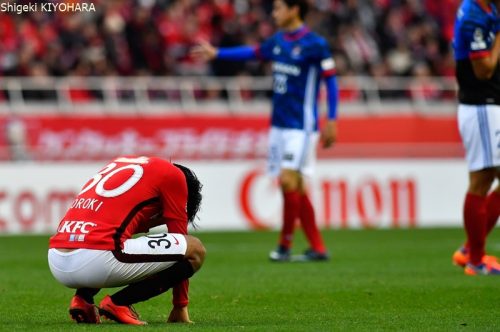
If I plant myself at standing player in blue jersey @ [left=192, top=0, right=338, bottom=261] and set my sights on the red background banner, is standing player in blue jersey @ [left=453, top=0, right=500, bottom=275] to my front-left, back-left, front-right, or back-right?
back-right

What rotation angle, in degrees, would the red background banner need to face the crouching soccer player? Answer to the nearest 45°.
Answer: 0° — it already faces them

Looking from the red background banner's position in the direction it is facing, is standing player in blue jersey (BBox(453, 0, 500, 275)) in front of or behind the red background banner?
in front

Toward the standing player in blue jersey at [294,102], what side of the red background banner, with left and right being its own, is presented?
front

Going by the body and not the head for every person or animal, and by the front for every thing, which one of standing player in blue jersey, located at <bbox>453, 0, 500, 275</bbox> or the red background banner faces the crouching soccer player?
the red background banner

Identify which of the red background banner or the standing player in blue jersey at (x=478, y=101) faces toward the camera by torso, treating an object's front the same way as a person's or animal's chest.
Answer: the red background banner

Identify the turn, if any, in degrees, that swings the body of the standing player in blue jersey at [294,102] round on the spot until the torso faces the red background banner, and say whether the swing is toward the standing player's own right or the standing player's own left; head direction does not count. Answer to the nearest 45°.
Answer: approximately 135° to the standing player's own right

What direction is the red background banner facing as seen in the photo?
toward the camera

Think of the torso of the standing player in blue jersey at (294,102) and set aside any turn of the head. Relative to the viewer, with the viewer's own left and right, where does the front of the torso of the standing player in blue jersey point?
facing the viewer and to the left of the viewer

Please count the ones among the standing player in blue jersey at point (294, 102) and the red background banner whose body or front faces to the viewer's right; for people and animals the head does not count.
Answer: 0
